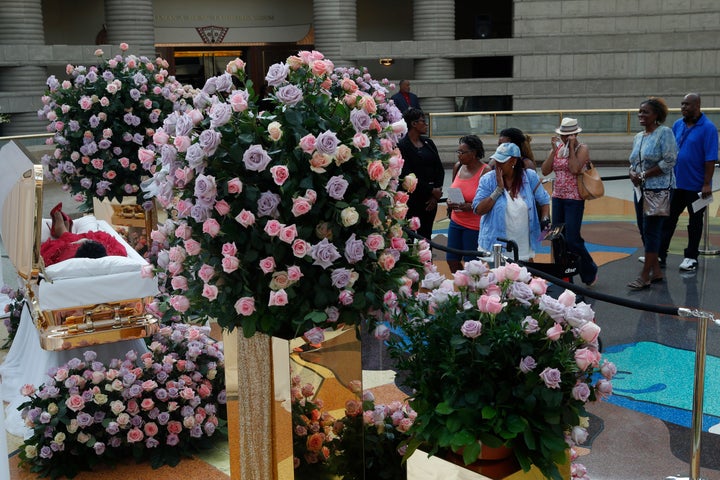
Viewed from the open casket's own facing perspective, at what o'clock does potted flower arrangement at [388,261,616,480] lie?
The potted flower arrangement is roughly at 2 o'clock from the open casket.

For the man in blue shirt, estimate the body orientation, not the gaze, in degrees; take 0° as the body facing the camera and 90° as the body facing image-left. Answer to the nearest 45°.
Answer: approximately 45°

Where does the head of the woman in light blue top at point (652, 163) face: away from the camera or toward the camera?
toward the camera

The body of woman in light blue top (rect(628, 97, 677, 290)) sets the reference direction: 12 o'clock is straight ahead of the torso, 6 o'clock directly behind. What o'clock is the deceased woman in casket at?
The deceased woman in casket is roughly at 12 o'clock from the woman in light blue top.

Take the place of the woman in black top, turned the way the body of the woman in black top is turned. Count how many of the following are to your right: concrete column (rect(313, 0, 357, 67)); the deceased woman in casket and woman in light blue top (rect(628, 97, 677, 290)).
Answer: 1

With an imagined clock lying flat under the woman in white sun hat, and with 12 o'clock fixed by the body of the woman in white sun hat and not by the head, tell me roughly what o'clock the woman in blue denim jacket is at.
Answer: The woman in blue denim jacket is roughly at 11 o'clock from the woman in white sun hat.

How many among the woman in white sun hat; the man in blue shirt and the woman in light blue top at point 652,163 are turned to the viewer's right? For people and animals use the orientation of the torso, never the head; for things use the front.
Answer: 0

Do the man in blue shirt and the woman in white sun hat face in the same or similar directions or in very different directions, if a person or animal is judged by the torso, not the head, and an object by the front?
same or similar directions

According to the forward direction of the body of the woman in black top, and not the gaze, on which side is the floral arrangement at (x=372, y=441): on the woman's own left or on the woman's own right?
on the woman's own right

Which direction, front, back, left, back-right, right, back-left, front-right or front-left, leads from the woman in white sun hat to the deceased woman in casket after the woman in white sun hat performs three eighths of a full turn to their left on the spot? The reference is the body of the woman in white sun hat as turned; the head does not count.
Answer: back-right

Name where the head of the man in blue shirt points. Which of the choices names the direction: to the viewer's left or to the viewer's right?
to the viewer's left

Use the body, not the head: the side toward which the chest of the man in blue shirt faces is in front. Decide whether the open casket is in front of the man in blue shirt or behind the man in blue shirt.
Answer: in front

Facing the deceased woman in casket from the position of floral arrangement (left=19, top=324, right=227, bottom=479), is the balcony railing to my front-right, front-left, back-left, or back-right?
front-right

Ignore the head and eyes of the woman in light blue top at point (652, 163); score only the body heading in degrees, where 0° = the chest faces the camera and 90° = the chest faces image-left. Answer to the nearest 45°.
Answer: approximately 45°
